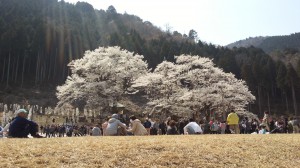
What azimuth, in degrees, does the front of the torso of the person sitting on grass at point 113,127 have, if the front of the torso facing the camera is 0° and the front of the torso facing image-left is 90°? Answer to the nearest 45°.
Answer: approximately 225°

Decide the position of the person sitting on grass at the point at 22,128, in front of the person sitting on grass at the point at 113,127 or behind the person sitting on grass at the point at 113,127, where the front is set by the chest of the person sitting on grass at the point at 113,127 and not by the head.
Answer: behind

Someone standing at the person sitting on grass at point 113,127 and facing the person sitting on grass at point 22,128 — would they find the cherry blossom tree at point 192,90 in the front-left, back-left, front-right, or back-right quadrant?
back-right

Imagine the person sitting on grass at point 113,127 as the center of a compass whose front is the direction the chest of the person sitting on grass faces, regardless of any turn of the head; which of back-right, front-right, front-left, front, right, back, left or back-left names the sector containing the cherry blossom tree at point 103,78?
front-left

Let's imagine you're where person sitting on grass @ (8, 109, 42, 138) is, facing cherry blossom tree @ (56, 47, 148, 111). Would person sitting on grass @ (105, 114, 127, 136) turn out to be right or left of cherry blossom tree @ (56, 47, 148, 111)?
right

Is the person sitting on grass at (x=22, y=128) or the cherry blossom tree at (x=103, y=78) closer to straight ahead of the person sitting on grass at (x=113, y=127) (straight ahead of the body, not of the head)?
the cherry blossom tree

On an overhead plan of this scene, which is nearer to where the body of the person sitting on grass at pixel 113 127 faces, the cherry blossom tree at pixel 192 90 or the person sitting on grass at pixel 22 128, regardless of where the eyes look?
the cherry blossom tree
